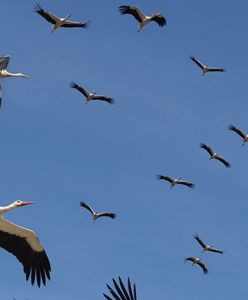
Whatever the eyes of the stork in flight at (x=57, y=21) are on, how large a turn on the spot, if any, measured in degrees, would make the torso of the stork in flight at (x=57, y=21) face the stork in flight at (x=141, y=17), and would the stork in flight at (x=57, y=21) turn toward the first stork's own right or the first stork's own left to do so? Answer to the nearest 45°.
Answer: approximately 45° to the first stork's own left

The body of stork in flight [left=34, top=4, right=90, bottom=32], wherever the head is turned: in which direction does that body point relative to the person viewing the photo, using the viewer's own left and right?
facing the viewer and to the right of the viewer

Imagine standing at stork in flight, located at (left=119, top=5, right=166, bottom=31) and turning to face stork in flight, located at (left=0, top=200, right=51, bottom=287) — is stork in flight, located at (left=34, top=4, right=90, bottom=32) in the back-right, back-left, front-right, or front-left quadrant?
front-right
